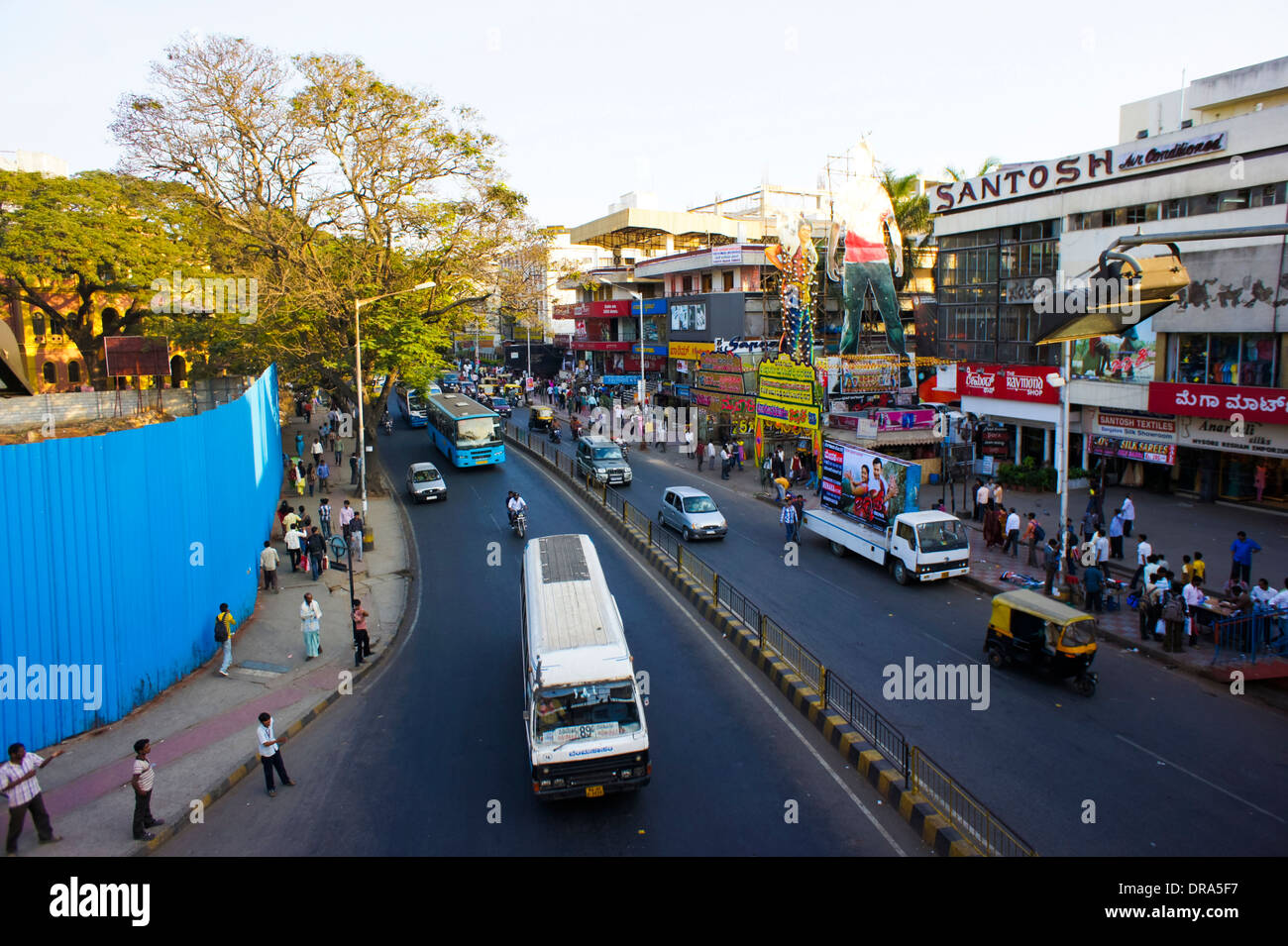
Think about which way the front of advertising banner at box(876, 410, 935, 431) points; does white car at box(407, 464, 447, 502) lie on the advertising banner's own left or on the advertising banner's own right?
on the advertising banner's own right

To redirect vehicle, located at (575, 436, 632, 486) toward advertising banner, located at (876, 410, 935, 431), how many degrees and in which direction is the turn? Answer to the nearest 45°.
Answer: approximately 45° to its left

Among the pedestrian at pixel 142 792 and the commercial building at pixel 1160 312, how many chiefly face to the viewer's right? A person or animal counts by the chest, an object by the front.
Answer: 1

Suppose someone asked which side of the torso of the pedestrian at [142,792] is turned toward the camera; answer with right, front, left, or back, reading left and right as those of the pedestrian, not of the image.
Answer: right

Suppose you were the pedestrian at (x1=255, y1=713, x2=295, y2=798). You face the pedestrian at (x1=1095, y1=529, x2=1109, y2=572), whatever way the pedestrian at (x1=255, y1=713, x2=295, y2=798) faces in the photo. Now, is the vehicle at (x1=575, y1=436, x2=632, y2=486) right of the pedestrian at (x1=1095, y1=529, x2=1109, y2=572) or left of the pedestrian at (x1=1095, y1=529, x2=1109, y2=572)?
left

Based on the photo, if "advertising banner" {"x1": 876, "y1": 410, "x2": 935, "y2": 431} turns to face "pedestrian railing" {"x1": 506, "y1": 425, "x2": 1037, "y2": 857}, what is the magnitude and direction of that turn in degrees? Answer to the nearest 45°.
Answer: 0° — it already faces it

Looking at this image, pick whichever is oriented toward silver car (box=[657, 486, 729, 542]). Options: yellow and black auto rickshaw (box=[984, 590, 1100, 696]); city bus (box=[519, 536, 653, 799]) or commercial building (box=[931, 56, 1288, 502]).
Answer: the commercial building

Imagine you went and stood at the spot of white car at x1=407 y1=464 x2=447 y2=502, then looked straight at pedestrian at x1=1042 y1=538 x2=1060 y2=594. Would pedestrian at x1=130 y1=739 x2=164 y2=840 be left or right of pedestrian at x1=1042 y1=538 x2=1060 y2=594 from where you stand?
right
